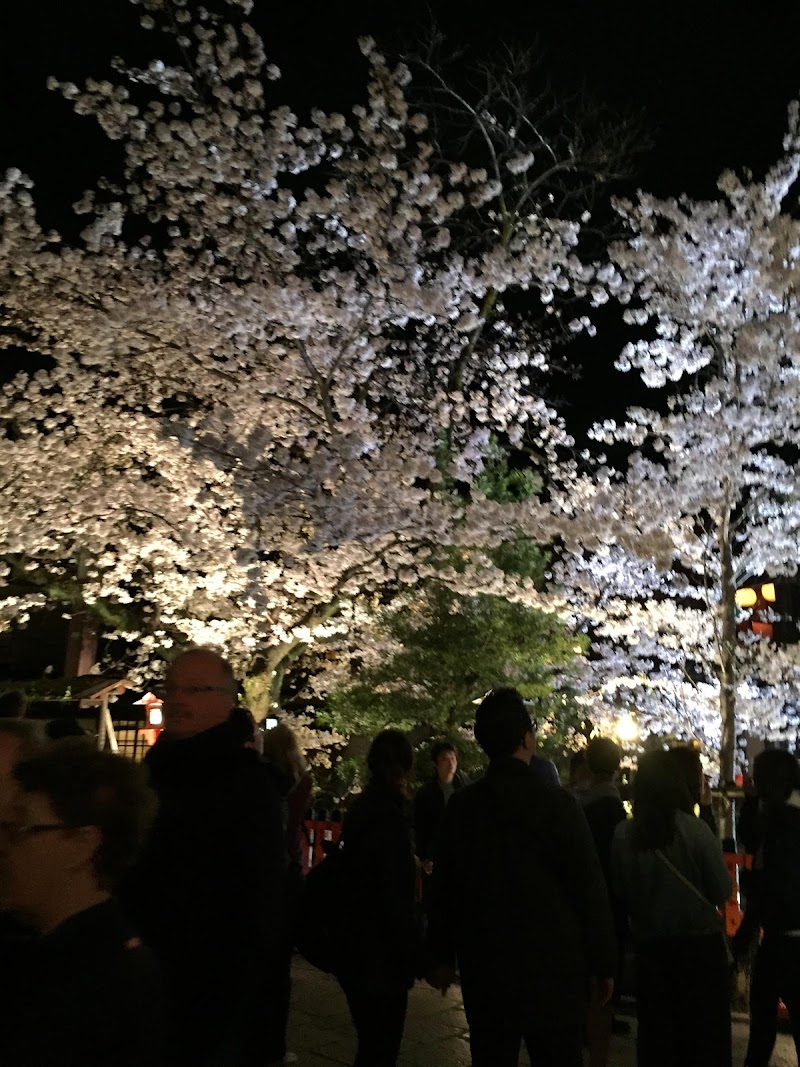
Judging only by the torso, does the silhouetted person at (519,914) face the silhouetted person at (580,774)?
yes

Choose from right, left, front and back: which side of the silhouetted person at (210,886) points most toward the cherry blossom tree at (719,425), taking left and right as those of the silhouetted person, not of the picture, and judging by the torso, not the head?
back

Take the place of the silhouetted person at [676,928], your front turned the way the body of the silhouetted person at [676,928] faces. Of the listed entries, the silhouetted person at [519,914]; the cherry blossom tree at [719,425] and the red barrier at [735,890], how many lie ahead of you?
2

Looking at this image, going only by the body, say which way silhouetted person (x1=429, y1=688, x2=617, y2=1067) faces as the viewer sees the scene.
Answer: away from the camera

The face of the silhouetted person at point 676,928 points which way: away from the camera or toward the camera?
away from the camera

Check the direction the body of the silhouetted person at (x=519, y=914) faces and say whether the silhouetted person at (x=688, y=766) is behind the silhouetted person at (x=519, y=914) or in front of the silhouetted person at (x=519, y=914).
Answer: in front

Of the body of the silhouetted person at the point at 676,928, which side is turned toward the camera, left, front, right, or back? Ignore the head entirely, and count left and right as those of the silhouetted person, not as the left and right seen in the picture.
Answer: back

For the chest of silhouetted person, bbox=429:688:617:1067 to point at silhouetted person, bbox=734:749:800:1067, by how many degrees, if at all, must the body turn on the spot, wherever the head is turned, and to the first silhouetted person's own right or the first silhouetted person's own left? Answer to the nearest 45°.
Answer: approximately 45° to the first silhouetted person's own right

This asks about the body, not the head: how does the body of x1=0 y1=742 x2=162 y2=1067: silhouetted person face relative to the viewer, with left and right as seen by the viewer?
facing to the left of the viewer

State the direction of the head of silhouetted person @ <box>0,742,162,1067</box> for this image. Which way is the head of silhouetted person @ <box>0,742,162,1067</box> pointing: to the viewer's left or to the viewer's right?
to the viewer's left

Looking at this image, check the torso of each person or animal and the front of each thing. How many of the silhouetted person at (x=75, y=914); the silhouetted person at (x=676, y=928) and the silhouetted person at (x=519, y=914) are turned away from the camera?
2

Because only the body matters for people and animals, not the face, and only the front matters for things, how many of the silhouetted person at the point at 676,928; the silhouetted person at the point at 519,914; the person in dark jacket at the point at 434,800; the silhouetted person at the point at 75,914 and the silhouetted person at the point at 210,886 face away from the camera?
2
